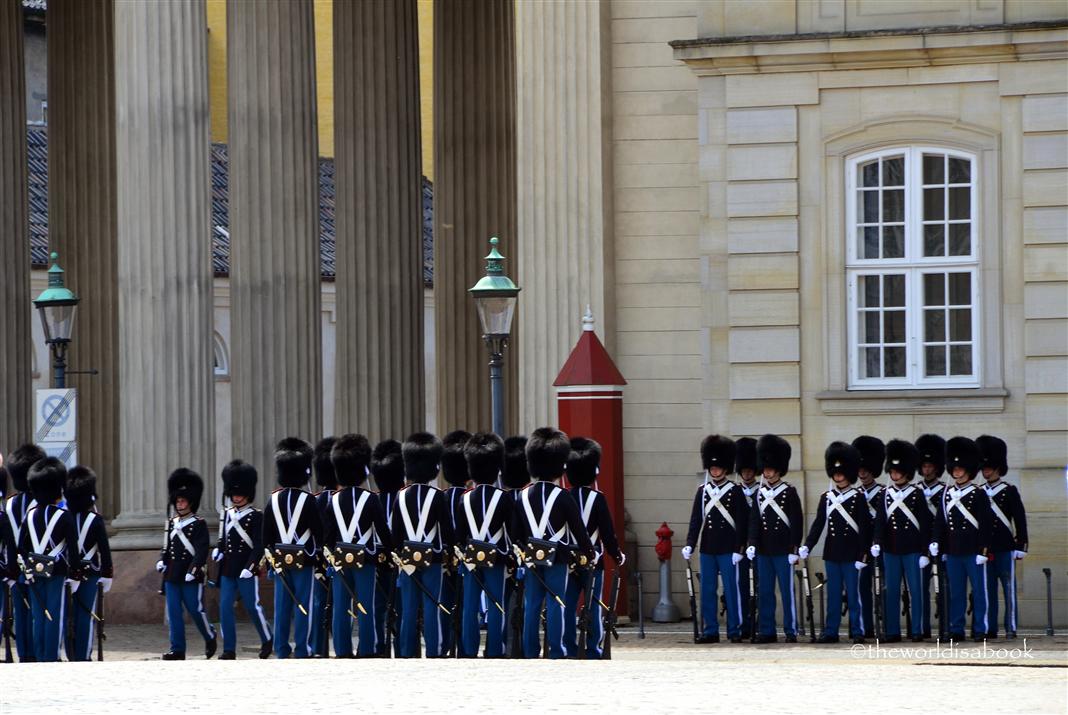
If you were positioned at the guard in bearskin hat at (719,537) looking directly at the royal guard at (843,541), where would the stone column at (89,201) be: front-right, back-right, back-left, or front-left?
back-left

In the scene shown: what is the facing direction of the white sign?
toward the camera

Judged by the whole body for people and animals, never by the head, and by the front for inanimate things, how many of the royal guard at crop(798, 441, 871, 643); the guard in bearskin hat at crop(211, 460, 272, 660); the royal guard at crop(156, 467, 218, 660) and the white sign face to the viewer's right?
0

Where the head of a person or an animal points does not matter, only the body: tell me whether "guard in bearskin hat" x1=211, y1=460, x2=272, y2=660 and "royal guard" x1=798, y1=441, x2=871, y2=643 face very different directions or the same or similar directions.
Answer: same or similar directions

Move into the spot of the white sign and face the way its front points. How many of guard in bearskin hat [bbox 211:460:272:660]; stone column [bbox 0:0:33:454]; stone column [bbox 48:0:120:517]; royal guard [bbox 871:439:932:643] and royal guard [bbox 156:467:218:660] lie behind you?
2

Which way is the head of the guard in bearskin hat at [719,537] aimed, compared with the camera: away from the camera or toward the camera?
toward the camera

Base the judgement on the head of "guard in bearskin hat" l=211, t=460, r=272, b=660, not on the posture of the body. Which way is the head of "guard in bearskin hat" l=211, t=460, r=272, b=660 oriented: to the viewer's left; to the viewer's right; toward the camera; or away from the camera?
toward the camera

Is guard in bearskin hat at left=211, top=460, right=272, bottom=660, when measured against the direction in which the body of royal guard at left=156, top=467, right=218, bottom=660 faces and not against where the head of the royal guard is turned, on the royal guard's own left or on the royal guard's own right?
on the royal guard's own left

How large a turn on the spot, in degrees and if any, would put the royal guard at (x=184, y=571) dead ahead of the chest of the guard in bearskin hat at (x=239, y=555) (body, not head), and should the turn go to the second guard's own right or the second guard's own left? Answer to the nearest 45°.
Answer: approximately 90° to the second guard's own right
